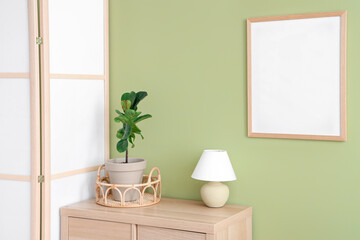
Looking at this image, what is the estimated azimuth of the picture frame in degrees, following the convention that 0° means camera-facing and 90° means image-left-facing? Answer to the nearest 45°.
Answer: approximately 45°

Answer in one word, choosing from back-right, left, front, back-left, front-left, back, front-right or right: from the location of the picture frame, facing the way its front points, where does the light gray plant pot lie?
front-right

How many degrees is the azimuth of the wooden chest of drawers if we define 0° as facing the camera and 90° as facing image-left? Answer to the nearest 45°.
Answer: approximately 45°

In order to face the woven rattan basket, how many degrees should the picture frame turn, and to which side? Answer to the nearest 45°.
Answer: approximately 45° to its right
